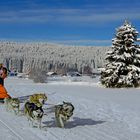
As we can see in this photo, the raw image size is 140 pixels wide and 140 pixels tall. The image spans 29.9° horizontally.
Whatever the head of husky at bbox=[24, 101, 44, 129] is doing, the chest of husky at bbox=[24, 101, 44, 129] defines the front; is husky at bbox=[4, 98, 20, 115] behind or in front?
behind

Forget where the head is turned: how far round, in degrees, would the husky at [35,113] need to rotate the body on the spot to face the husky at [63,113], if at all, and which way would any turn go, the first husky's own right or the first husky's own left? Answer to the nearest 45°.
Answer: approximately 45° to the first husky's own left

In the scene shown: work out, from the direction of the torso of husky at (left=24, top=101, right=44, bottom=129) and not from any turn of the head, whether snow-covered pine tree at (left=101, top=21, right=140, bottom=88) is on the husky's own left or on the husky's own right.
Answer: on the husky's own left

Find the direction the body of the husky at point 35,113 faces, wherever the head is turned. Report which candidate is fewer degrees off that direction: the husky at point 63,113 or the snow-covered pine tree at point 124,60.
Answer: the husky

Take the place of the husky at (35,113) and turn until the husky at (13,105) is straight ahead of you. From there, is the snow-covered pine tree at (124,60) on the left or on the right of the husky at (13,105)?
right

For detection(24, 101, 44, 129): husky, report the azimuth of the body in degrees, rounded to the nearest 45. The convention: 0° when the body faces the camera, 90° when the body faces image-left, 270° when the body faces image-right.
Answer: approximately 315°
